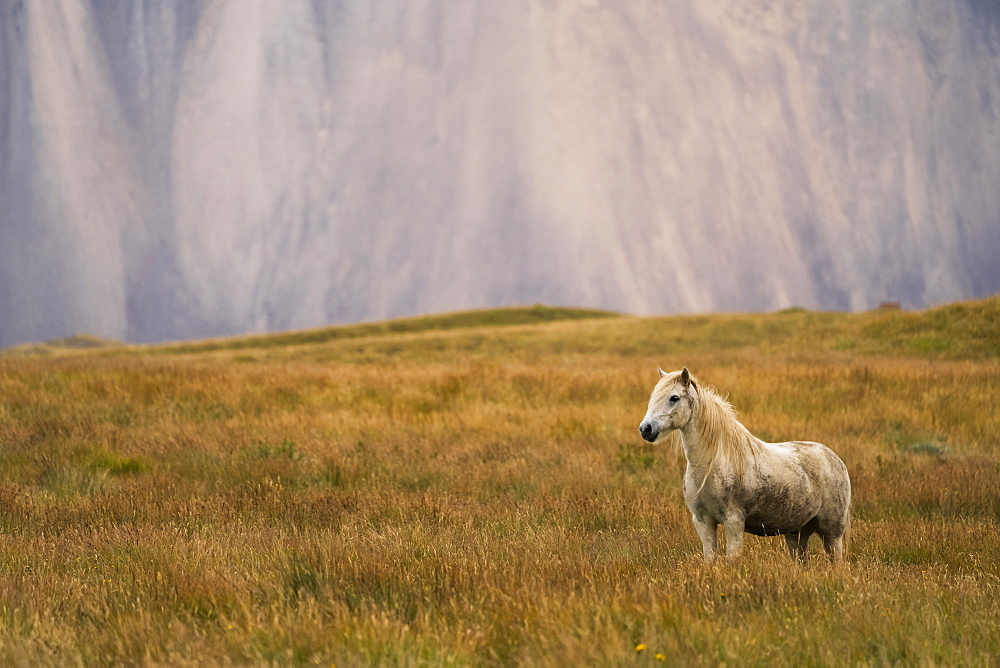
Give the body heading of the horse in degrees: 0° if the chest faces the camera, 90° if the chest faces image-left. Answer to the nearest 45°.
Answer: approximately 45°
